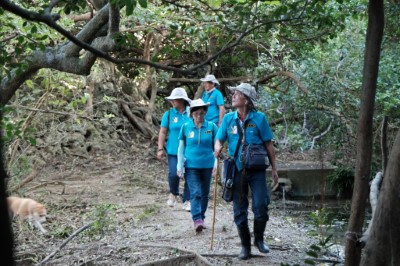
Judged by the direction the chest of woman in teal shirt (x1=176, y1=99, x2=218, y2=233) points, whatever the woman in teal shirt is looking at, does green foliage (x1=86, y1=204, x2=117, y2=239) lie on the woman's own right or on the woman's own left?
on the woman's own right

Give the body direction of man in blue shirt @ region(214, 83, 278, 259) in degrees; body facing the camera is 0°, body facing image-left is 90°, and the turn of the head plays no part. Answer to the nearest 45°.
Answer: approximately 0°

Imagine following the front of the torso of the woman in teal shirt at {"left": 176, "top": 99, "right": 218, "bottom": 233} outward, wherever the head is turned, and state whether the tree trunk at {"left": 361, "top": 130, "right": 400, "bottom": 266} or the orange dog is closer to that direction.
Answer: the tree trunk

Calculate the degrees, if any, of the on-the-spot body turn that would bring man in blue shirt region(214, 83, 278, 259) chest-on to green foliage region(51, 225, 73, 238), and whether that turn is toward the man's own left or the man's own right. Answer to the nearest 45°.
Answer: approximately 135° to the man's own right

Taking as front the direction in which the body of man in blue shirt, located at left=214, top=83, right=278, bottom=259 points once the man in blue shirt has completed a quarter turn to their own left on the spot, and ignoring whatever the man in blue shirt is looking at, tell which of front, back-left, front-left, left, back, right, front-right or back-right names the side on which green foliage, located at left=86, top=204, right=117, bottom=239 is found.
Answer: back-left

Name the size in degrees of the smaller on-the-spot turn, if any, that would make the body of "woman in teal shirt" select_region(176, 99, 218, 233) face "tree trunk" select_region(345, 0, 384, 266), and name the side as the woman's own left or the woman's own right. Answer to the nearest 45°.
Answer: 0° — they already face it

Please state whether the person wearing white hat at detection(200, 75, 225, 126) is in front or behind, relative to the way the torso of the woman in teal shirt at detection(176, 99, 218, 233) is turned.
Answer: behind

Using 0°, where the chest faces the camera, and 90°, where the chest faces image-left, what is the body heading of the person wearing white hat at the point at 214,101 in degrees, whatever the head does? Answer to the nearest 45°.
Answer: approximately 45°

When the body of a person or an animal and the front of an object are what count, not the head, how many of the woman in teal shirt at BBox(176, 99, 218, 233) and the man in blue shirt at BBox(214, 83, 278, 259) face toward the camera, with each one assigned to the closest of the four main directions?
2
